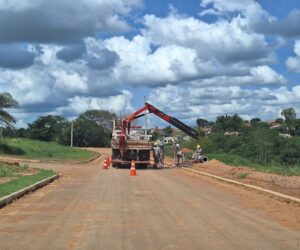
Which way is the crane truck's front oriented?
away from the camera
